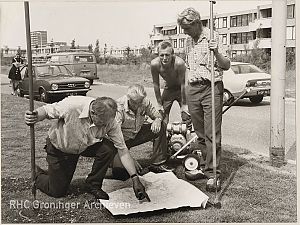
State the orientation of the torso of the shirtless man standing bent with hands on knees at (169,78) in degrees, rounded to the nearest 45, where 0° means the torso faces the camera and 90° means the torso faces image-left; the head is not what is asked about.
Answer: approximately 0°

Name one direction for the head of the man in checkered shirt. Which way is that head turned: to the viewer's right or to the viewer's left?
to the viewer's left

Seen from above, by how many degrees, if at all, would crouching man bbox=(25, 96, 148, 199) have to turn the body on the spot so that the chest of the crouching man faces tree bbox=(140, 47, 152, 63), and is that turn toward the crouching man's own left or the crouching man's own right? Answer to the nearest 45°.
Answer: approximately 90° to the crouching man's own left

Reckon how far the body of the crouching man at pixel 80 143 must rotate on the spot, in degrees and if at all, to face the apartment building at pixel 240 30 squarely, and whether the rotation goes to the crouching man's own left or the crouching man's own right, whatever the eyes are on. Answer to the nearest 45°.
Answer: approximately 45° to the crouching man's own left
